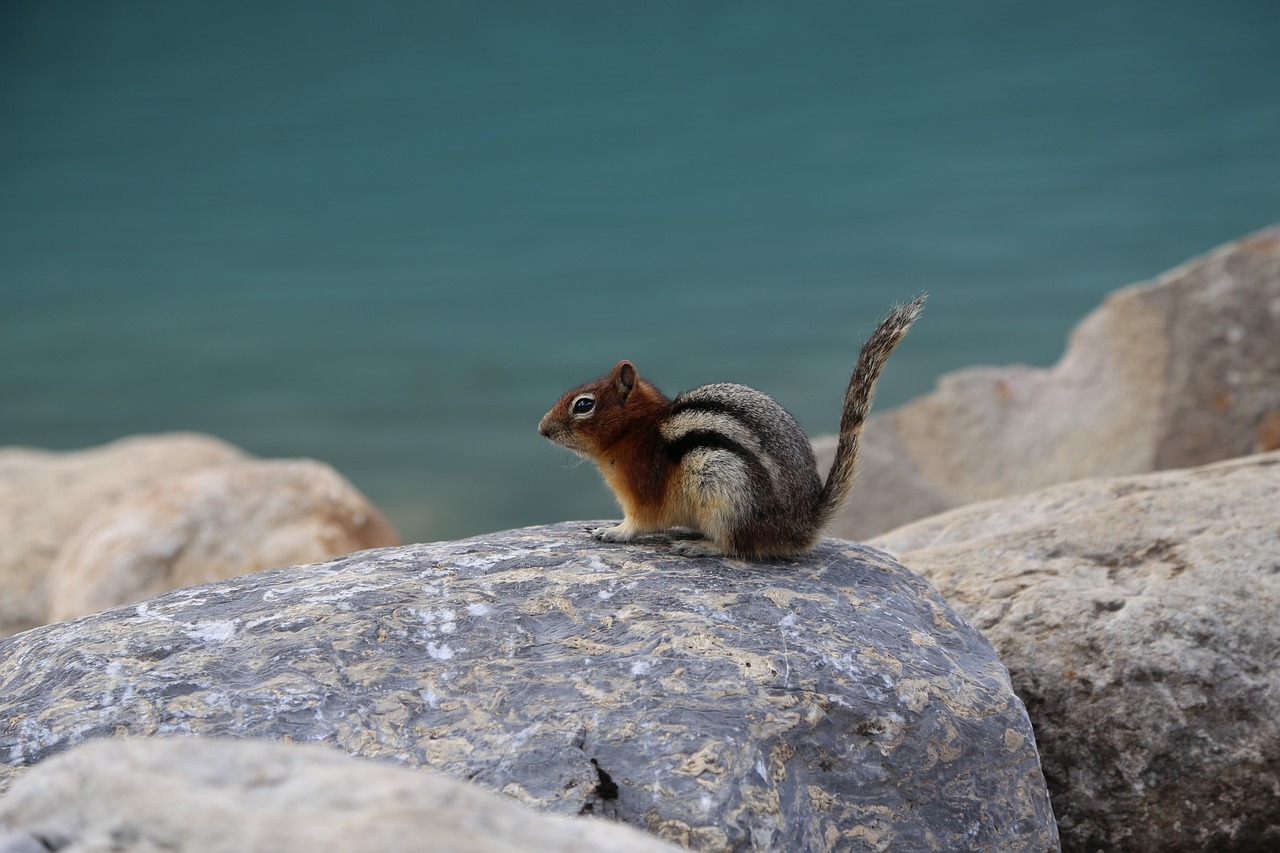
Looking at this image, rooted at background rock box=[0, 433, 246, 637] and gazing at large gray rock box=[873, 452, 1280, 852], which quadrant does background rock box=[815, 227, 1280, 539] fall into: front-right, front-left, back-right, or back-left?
front-left

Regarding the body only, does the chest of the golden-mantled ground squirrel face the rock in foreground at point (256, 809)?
no

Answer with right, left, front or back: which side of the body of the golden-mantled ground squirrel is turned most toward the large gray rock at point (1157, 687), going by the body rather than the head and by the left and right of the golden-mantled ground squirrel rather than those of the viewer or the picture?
back

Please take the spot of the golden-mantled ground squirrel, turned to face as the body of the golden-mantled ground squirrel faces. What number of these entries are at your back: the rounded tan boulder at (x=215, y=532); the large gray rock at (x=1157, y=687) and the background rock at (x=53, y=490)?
1

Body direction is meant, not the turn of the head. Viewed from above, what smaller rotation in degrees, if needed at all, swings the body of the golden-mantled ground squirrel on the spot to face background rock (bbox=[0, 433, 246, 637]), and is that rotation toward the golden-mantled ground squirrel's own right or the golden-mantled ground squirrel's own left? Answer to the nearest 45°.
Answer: approximately 45° to the golden-mantled ground squirrel's own right

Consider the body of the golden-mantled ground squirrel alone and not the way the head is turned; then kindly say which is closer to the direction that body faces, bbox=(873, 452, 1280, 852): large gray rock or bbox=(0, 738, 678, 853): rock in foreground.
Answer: the rock in foreground

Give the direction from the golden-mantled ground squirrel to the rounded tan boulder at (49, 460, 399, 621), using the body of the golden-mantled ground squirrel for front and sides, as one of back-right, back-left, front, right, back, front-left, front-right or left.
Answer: front-right

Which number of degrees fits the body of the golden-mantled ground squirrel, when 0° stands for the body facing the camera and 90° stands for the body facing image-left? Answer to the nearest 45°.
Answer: approximately 90°

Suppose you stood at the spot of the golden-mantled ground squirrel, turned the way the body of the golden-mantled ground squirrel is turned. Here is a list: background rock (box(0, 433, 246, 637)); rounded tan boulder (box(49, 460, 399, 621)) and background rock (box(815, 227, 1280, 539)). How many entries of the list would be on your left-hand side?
0

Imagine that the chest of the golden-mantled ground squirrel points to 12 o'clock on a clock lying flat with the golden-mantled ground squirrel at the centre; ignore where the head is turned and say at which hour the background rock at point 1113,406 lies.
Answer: The background rock is roughly at 4 o'clock from the golden-mantled ground squirrel.

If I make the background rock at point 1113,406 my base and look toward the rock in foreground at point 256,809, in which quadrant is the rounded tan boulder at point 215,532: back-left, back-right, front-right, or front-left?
front-right
